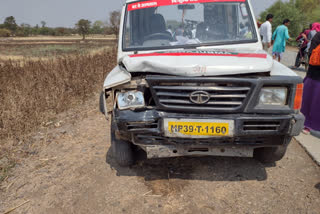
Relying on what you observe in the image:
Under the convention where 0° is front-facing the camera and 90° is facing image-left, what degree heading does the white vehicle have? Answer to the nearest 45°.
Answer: approximately 0°

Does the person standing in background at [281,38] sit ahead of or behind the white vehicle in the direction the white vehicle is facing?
behind

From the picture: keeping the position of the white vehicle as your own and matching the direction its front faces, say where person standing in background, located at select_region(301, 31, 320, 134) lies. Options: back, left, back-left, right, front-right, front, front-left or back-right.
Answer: back-left
